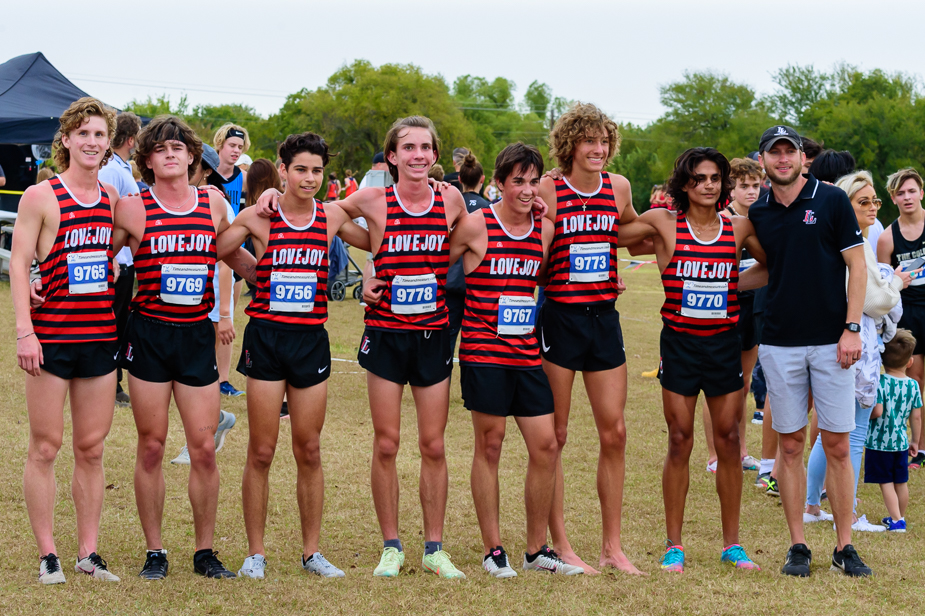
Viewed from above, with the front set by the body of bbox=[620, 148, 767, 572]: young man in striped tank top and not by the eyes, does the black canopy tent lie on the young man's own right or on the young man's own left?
on the young man's own right

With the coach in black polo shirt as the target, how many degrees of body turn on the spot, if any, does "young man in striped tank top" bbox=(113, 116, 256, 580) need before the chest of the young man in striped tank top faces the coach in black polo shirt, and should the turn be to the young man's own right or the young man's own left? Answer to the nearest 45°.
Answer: approximately 90° to the young man's own left

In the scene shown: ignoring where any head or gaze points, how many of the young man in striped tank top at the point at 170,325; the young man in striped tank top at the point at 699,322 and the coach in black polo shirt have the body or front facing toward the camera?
3

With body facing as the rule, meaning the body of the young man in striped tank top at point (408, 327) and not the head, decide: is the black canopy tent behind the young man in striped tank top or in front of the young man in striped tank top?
behind

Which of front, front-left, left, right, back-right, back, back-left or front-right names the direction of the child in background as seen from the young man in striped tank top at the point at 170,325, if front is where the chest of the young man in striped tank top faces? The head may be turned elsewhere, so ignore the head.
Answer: left

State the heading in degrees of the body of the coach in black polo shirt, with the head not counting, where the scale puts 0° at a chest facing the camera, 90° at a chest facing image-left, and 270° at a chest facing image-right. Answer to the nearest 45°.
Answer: approximately 0°
